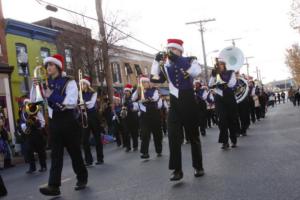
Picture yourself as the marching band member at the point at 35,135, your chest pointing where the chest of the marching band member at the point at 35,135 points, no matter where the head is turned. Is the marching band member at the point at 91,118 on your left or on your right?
on your left

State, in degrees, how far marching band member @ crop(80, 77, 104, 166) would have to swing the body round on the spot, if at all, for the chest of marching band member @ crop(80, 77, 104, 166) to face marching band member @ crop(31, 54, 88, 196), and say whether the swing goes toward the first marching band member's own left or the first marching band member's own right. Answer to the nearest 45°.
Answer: approximately 45° to the first marching band member's own left

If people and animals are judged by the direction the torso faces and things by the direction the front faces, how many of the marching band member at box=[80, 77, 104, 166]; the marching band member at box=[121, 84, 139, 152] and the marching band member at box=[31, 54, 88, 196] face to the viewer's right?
0

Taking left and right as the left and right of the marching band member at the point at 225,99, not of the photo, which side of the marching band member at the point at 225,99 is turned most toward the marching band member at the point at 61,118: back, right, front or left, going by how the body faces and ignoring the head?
front

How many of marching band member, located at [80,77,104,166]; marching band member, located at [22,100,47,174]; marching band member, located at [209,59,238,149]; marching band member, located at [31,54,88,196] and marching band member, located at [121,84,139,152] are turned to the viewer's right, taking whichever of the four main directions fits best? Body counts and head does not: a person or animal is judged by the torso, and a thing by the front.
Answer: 0

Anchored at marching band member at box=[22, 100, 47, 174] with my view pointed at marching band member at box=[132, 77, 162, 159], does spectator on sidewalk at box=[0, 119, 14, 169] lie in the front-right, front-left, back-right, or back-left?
back-left

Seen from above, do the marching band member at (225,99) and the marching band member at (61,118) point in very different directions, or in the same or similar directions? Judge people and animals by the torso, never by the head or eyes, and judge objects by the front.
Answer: same or similar directions

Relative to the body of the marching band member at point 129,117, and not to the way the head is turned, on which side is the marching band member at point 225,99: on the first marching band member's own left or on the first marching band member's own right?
on the first marching band member's own left

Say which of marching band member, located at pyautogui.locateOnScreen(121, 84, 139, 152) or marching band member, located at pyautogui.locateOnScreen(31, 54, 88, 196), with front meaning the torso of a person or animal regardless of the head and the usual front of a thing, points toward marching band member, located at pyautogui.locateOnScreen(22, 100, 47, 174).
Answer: marching band member, located at pyautogui.locateOnScreen(121, 84, 139, 152)

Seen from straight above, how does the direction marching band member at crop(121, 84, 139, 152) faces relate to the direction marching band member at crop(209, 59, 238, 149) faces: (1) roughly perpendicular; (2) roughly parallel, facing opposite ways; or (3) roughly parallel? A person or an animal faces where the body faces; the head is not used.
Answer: roughly parallel

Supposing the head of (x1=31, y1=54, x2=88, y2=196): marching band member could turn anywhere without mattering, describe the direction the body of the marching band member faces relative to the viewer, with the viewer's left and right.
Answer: facing the viewer and to the left of the viewer
